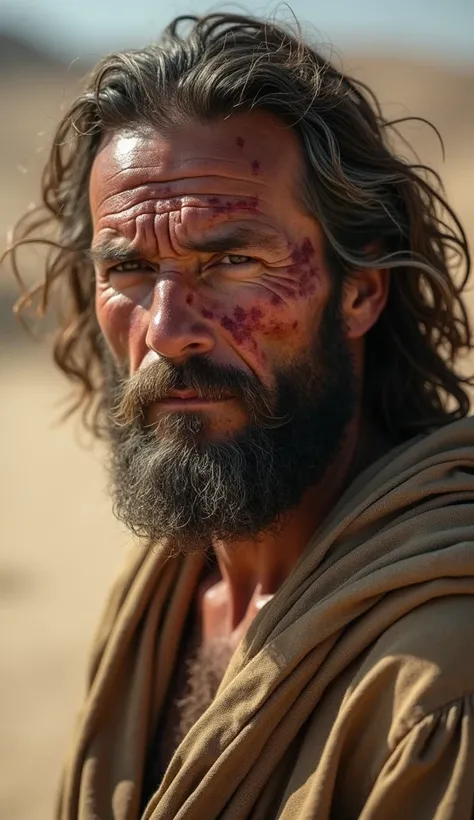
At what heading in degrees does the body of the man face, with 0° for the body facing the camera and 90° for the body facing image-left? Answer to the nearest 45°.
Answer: approximately 45°

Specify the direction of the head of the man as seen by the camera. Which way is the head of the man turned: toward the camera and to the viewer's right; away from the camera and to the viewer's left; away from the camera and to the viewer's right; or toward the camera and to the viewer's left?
toward the camera and to the viewer's left
